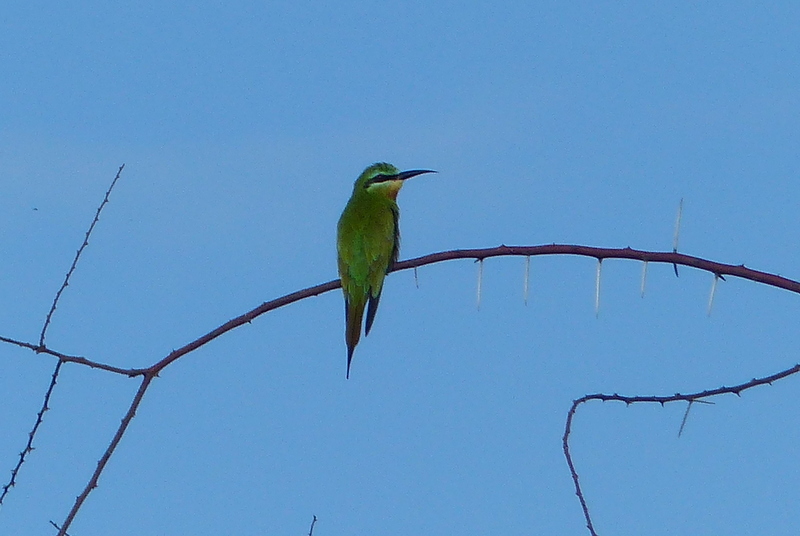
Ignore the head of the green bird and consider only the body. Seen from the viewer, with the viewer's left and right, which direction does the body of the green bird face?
facing away from the viewer and to the right of the viewer

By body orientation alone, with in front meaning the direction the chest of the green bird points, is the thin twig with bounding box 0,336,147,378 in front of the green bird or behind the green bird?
behind
